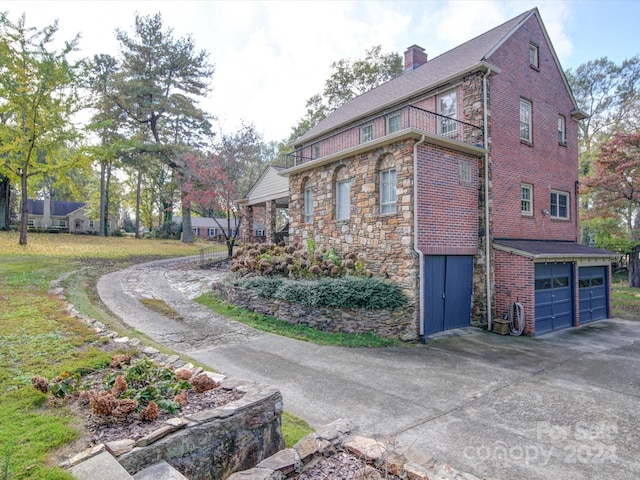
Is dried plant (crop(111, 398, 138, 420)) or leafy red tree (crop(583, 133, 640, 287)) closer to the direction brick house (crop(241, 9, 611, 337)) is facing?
the dried plant

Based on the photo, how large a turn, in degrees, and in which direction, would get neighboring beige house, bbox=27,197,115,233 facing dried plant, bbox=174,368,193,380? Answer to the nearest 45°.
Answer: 0° — it already faces it

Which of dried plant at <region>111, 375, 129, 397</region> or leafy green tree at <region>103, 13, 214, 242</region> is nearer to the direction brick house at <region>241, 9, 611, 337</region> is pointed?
the dried plant

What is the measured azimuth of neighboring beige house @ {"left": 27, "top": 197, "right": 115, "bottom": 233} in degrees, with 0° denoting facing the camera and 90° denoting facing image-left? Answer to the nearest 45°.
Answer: approximately 0°

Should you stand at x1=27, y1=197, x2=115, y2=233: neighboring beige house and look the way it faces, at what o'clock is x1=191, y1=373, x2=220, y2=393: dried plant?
The dried plant is roughly at 12 o'clock from the neighboring beige house.

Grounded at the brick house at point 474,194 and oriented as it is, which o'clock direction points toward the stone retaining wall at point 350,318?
The stone retaining wall is roughly at 12 o'clock from the brick house.

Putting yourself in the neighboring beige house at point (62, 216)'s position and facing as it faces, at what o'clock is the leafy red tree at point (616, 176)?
The leafy red tree is roughly at 11 o'clock from the neighboring beige house.

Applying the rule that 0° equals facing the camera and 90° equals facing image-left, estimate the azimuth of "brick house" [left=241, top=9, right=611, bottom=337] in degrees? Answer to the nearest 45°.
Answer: approximately 45°
